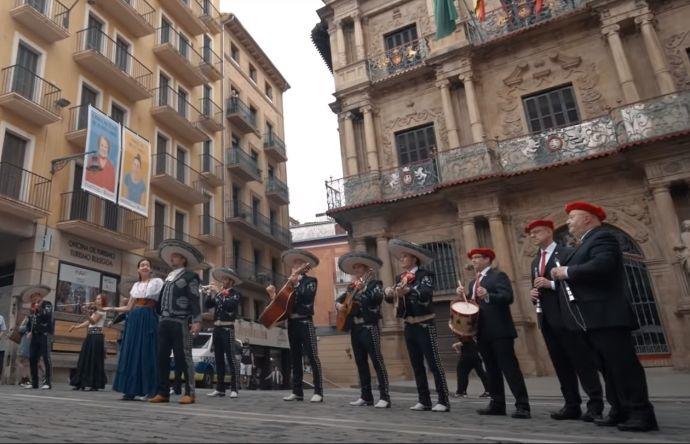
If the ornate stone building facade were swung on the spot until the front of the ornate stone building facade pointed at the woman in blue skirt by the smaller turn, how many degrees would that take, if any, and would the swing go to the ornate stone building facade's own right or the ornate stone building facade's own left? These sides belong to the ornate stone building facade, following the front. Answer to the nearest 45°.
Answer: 0° — it already faces them

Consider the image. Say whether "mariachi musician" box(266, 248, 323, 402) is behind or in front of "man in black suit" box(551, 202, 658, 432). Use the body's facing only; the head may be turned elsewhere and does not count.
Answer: in front

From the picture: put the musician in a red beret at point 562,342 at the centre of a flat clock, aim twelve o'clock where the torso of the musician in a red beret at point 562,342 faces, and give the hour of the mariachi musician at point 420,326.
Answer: the mariachi musician at point 420,326 is roughly at 2 o'clock from the musician in a red beret at point 562,342.

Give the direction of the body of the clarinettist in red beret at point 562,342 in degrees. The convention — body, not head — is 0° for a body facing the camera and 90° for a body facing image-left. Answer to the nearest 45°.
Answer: approximately 45°

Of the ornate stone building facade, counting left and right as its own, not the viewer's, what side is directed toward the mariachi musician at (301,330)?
front

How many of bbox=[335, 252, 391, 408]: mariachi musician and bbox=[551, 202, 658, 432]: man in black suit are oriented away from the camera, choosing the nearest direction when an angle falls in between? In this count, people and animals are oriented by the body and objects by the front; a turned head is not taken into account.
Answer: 0

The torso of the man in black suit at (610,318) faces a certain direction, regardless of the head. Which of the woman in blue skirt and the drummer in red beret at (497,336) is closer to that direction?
the woman in blue skirt

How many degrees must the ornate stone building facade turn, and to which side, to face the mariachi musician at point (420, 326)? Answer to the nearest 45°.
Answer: approximately 45° to its left

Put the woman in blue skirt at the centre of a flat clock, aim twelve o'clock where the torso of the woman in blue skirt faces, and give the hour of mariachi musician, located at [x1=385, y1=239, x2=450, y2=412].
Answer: The mariachi musician is roughly at 9 o'clock from the woman in blue skirt.

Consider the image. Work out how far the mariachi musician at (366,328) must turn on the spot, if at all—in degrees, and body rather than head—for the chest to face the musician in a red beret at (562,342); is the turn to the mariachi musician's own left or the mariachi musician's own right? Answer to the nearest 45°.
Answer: approximately 90° to the mariachi musician's own left

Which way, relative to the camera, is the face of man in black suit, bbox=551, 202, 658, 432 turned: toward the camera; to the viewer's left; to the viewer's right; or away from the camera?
to the viewer's left
